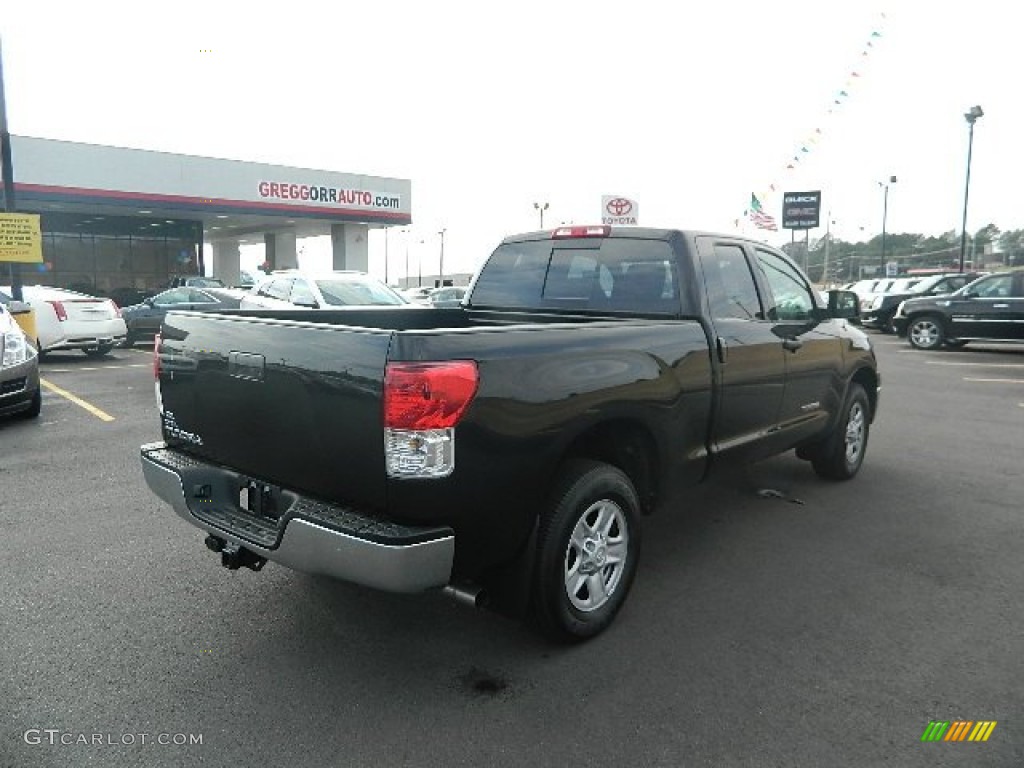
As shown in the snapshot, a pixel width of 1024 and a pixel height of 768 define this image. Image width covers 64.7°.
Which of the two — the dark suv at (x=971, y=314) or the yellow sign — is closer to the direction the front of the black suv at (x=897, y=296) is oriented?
the yellow sign

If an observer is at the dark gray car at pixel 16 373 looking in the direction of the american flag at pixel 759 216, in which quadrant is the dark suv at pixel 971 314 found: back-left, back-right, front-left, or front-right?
front-right

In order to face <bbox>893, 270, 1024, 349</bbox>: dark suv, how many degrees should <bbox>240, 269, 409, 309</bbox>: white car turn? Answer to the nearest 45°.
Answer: approximately 45° to its left

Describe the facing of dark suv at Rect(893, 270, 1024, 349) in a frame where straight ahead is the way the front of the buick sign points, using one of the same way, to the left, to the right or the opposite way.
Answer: to the right

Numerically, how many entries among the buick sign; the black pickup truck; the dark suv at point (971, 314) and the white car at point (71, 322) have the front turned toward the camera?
1

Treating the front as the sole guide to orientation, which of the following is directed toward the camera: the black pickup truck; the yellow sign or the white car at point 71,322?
the yellow sign

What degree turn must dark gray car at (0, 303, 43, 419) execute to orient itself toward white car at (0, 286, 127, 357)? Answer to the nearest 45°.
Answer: approximately 135° to its left

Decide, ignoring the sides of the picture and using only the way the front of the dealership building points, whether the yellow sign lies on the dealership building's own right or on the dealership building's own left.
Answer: on the dealership building's own right

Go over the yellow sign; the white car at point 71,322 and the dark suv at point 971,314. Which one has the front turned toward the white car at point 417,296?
the dark suv

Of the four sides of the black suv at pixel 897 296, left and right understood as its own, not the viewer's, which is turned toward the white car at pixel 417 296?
front

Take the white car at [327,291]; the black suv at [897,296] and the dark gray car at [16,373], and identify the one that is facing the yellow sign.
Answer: the black suv

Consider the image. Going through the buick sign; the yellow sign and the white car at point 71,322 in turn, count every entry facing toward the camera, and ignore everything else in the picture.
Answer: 2

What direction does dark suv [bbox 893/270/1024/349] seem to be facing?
to the viewer's left

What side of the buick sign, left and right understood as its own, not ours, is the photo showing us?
front

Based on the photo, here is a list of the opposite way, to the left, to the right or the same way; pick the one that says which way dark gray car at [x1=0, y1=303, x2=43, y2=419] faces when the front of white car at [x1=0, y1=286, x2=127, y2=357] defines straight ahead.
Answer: the opposite way

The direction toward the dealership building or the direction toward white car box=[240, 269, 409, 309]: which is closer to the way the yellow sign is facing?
the white car

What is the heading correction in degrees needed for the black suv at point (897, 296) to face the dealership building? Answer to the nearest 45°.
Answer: approximately 45° to its right

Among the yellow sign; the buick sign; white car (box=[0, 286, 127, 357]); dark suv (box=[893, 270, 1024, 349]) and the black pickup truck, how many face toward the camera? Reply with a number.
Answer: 2
